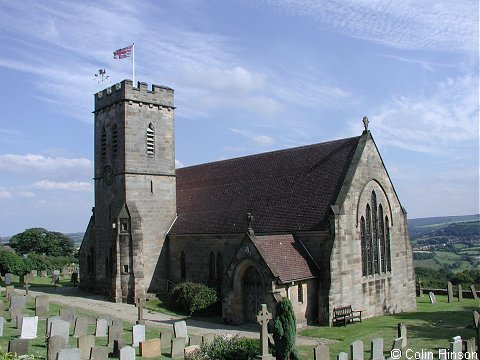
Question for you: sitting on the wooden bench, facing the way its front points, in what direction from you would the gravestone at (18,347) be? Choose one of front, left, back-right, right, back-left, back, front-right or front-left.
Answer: right

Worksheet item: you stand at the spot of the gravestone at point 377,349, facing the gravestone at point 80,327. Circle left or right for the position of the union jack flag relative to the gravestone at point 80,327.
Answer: right

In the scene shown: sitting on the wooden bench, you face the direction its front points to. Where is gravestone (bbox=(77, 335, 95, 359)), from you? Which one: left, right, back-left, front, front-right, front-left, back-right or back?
right

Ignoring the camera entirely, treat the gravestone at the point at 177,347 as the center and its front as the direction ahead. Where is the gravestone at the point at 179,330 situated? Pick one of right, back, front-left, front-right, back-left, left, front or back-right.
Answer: back-left

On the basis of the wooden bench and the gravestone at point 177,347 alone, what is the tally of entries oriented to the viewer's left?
0

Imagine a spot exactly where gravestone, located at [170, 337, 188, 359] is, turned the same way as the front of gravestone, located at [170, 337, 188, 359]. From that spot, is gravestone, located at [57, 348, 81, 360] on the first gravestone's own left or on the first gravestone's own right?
on the first gravestone's own right

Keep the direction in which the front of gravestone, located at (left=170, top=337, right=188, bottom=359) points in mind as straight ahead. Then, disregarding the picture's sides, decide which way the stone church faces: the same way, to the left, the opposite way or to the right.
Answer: to the right
